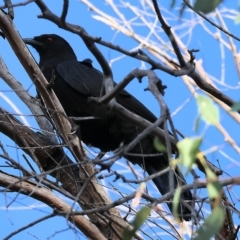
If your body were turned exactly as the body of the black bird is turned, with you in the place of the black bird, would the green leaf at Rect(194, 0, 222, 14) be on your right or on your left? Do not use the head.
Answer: on your left

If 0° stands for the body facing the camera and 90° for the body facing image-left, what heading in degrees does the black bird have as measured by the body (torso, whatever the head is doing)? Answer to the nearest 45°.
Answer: approximately 90°

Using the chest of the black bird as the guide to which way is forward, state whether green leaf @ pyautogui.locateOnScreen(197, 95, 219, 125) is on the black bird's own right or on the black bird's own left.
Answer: on the black bird's own left

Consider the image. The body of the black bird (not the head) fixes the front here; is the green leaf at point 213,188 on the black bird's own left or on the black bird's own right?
on the black bird's own left
